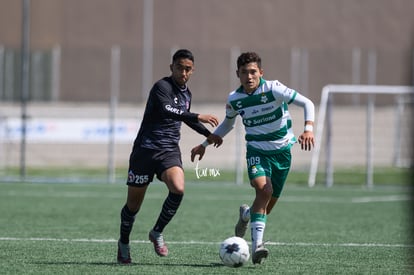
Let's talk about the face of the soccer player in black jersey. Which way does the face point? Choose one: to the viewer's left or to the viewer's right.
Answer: to the viewer's right

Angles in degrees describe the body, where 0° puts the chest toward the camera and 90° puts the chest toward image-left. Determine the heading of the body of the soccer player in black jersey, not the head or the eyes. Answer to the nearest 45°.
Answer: approximately 315°

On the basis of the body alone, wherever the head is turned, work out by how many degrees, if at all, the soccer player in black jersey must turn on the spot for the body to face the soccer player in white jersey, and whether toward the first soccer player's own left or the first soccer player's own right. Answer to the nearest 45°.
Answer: approximately 45° to the first soccer player's own left
